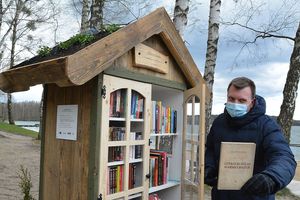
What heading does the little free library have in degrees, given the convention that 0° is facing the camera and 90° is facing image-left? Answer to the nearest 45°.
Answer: approximately 315°

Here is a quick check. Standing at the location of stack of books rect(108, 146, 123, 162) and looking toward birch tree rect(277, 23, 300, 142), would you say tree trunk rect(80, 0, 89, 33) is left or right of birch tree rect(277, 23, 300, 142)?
left

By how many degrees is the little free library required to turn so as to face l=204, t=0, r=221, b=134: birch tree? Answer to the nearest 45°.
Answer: approximately 90° to its left

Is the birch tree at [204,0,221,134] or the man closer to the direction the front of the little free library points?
the man

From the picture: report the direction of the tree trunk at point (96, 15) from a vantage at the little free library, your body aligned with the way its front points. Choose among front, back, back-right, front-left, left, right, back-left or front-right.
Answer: back-left

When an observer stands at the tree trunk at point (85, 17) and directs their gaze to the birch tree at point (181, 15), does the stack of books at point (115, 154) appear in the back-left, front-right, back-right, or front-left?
front-right

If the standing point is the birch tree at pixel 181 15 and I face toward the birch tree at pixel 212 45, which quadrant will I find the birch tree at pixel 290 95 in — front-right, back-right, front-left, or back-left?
front-right

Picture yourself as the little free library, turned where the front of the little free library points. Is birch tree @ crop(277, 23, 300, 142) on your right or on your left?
on your left

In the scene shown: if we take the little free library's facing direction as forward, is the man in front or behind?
in front

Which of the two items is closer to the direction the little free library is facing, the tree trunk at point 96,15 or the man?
the man

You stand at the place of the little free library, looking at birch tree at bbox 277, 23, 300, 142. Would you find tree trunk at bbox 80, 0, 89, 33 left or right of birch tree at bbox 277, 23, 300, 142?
left

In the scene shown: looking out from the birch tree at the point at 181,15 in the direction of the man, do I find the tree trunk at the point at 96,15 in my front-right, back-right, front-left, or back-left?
back-right

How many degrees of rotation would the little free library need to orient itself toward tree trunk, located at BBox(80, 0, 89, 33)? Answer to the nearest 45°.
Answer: approximately 135° to its left

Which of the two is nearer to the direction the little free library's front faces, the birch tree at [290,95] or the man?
the man
